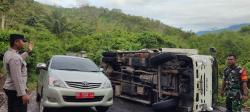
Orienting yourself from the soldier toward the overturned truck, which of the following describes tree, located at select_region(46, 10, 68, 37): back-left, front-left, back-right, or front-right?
front-right

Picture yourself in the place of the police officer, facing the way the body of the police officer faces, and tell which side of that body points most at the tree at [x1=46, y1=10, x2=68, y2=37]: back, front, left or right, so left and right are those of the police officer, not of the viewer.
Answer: left

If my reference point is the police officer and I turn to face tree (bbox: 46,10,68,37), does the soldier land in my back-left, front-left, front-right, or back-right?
front-right

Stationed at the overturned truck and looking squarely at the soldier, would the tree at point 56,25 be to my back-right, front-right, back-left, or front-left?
back-left

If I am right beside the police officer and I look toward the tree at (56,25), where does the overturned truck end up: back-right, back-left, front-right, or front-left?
front-right

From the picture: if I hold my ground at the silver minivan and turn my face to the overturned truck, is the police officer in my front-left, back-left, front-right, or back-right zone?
back-right

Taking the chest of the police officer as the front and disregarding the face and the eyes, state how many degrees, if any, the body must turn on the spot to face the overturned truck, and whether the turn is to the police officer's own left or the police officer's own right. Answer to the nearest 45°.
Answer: approximately 45° to the police officer's own left

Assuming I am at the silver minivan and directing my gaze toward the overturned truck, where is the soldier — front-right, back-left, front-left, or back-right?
front-right

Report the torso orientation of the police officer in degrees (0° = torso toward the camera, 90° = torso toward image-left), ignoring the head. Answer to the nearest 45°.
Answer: approximately 270°

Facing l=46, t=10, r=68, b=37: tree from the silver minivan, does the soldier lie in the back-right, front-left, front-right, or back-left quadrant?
back-right

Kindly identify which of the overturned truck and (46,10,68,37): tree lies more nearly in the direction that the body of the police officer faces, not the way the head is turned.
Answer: the overturned truck

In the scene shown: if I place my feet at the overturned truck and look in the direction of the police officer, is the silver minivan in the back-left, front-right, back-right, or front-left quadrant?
front-right

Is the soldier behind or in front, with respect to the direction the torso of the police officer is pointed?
in front
